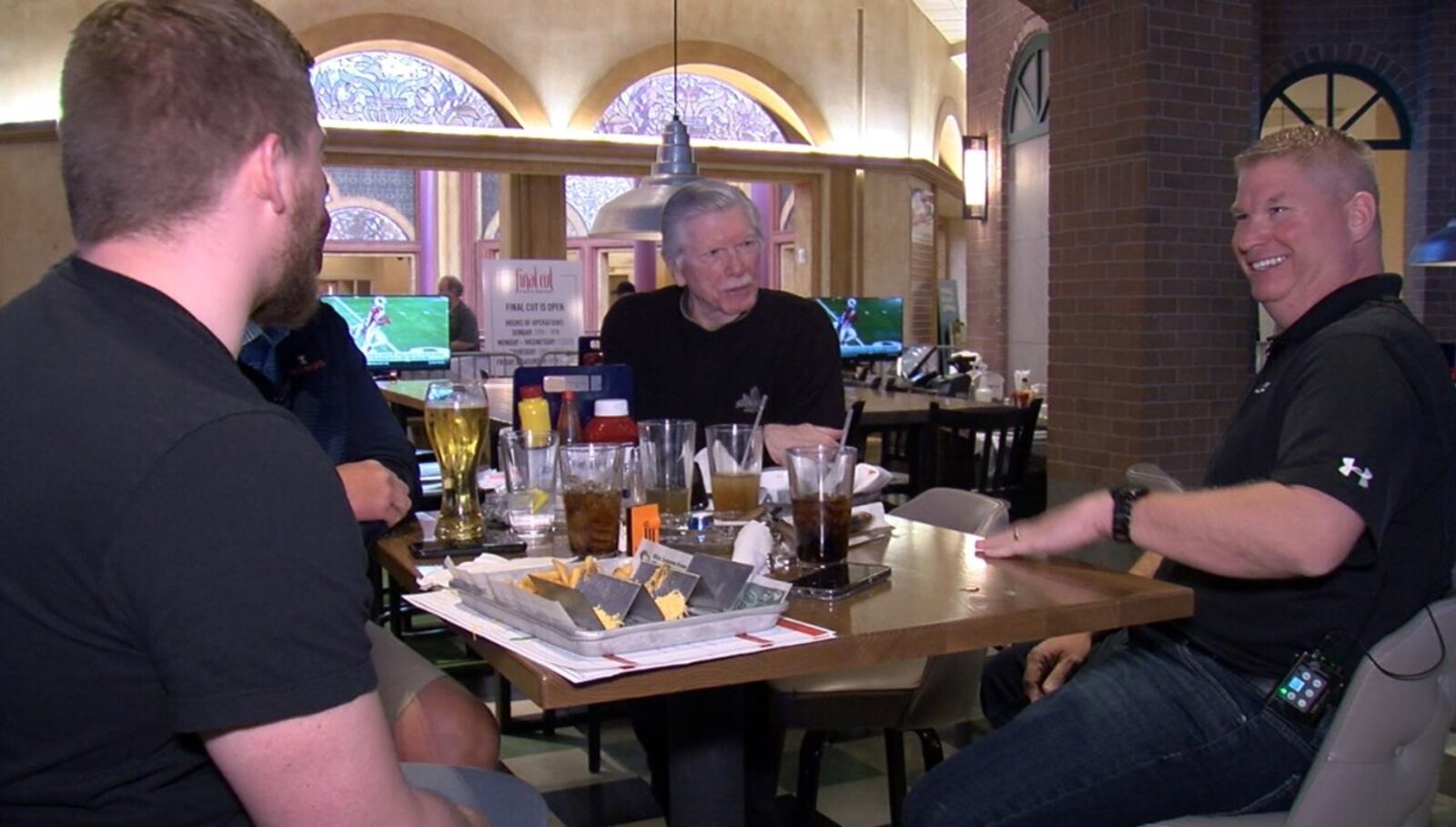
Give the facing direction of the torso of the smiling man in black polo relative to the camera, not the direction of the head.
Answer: to the viewer's left

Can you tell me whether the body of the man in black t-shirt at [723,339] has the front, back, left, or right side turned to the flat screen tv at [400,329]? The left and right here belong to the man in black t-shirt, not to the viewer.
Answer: back

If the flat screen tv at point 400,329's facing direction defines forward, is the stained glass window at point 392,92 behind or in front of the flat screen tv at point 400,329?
behind

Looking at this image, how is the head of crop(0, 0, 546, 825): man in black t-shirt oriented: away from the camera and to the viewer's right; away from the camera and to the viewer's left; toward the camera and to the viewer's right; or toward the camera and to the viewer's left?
away from the camera and to the viewer's right

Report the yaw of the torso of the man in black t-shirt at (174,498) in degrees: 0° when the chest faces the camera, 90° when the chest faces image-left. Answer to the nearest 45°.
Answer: approximately 225°

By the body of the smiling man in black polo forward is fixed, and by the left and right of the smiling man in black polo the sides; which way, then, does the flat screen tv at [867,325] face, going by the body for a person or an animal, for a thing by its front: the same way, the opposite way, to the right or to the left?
to the left

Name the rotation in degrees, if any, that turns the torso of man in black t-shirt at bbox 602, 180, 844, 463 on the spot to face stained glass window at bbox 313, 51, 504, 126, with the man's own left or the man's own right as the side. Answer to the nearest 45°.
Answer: approximately 180°

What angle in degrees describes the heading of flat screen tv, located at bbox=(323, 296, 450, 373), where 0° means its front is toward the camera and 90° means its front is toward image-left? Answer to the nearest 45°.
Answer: approximately 0°
